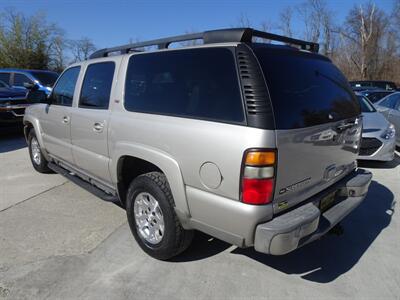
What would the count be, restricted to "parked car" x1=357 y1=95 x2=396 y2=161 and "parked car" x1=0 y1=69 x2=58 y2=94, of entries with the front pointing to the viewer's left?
0

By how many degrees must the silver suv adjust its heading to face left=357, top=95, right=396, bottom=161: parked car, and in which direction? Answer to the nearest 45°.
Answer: approximately 90° to its right

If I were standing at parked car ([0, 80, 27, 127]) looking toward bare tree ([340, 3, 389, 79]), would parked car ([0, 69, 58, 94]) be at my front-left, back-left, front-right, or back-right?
front-left

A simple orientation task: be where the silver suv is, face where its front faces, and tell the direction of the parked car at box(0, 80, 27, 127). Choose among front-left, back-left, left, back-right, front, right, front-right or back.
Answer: front

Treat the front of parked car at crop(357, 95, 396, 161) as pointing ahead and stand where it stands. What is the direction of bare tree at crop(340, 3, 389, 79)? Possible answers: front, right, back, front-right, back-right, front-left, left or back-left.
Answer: back-left

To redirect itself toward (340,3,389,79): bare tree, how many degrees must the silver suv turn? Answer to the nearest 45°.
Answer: approximately 90° to its right

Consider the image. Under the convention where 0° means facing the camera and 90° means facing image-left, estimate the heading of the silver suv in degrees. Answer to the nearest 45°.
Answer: approximately 135°

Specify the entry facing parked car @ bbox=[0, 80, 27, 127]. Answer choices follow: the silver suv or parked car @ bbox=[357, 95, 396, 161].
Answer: the silver suv

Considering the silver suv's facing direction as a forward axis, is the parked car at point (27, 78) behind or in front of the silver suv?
in front

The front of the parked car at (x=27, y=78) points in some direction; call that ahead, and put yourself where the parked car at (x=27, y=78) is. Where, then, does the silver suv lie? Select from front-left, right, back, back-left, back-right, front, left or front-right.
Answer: front-right

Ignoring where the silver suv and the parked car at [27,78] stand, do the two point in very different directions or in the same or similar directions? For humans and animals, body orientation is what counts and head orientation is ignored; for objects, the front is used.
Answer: very different directions

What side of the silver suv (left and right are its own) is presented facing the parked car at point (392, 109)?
right

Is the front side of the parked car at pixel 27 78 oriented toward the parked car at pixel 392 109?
yes

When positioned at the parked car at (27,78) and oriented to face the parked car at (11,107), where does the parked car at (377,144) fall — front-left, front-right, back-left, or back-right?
front-left

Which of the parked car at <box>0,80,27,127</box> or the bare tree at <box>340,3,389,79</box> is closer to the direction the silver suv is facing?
the parked car
